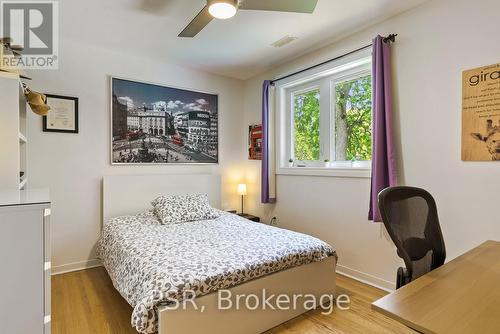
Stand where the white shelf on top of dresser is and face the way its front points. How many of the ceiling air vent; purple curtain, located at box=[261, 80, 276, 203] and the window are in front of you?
3

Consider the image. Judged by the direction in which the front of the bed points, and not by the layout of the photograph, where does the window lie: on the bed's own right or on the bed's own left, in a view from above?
on the bed's own left

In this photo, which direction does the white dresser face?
to the viewer's right

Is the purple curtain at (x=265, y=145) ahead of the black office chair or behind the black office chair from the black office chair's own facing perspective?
behind

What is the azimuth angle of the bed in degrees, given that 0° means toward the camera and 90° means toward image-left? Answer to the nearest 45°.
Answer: approximately 315°

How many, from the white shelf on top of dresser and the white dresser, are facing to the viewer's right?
2

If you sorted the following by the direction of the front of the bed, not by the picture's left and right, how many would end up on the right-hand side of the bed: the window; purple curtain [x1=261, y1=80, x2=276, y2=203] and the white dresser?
1

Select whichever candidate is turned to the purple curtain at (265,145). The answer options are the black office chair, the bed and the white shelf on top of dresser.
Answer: the white shelf on top of dresser

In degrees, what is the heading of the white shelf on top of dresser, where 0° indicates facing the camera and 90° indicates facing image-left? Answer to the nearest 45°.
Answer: approximately 270°
